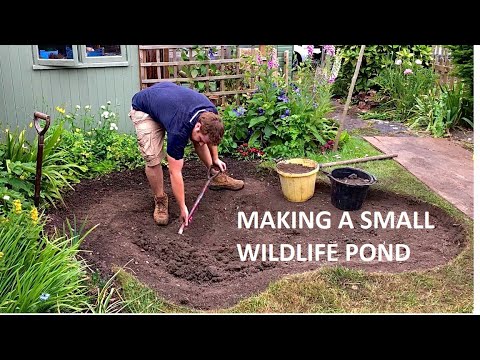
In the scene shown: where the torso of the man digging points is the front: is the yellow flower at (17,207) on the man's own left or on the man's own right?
on the man's own right

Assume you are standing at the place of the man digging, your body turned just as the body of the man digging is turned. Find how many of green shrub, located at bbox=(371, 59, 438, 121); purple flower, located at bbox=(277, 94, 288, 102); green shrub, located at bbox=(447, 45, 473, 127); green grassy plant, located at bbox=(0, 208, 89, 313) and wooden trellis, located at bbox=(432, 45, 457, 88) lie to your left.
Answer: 4

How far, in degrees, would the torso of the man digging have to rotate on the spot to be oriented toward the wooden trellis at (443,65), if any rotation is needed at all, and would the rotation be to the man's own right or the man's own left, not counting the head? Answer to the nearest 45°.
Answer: approximately 90° to the man's own left

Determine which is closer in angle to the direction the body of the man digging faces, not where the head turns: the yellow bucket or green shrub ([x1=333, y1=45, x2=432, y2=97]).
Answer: the yellow bucket

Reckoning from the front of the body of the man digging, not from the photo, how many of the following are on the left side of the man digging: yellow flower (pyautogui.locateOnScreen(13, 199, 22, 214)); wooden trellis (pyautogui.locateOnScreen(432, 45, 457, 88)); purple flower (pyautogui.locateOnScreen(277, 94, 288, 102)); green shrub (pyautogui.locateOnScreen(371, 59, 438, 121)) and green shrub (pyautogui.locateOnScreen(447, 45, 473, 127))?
4

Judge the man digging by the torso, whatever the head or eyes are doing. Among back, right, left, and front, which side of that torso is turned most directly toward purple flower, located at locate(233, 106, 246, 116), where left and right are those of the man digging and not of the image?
left

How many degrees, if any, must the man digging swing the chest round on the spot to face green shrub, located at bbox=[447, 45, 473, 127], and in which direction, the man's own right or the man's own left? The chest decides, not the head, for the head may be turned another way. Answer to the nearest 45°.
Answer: approximately 90° to the man's own left

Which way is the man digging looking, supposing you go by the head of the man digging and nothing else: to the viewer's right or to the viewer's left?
to the viewer's right

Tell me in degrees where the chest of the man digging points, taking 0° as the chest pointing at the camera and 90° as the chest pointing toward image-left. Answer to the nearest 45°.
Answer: approximately 315°

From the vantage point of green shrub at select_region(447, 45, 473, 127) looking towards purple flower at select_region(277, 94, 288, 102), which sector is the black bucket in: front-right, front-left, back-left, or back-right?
front-left

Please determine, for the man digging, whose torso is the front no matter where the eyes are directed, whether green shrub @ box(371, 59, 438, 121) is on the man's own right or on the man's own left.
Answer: on the man's own left

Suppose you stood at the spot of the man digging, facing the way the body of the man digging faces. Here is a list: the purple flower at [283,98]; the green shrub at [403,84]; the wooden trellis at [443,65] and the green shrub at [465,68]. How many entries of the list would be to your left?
4

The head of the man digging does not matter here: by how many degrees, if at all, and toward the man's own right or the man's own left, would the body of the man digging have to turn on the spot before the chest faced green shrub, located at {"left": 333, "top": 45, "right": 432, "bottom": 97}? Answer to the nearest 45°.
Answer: approximately 90° to the man's own left

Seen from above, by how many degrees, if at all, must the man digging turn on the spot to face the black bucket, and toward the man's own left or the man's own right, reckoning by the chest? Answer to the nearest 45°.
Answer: approximately 45° to the man's own left

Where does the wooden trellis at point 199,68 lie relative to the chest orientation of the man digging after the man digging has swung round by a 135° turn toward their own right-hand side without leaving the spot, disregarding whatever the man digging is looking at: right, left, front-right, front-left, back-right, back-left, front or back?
right
